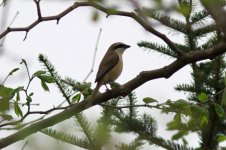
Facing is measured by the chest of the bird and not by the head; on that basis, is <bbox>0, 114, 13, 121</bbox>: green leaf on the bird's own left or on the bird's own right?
on the bird's own right

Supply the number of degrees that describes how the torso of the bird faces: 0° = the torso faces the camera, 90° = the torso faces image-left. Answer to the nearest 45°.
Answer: approximately 270°

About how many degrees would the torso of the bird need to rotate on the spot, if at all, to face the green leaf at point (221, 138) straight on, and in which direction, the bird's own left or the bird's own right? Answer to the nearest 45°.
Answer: approximately 45° to the bird's own right
